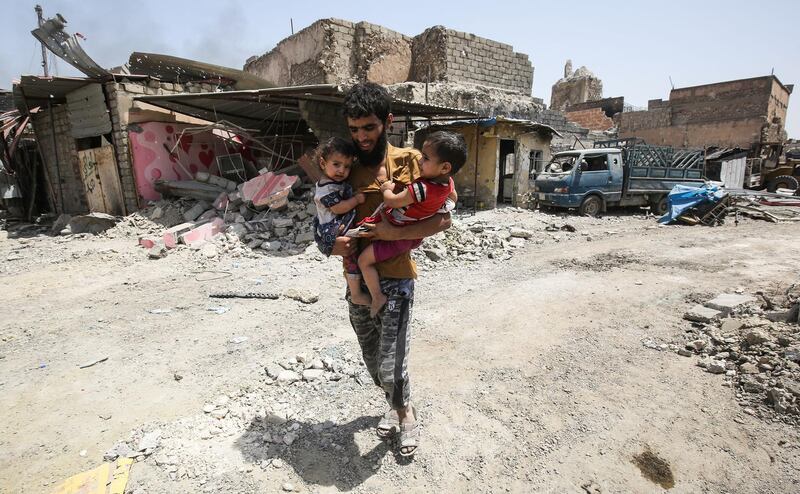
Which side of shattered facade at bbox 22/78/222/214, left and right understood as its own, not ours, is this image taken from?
front

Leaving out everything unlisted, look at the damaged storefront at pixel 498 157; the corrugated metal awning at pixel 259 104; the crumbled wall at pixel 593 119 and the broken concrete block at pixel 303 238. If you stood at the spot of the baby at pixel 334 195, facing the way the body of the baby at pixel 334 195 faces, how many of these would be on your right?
0

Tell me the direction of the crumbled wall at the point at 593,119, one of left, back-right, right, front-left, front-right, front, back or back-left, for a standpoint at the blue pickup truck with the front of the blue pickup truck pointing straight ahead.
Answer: back-right

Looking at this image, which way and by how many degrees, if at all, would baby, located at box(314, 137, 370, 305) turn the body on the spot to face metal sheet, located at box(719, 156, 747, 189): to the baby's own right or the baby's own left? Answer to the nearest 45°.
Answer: approximately 90° to the baby's own left

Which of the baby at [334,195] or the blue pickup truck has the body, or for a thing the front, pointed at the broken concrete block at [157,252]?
the blue pickup truck

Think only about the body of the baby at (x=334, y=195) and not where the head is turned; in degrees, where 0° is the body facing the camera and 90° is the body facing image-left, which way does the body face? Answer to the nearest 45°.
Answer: approximately 315°

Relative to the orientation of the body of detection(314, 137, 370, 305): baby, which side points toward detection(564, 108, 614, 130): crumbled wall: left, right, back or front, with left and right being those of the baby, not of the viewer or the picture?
left

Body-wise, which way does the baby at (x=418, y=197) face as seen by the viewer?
to the viewer's left

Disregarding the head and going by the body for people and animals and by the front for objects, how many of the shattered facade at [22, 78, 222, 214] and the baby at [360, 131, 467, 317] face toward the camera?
1

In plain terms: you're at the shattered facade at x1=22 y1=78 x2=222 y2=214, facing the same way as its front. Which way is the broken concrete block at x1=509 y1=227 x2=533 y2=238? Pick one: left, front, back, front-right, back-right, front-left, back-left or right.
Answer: front-left

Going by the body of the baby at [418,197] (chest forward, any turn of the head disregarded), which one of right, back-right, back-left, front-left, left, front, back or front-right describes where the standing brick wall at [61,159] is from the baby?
front-right

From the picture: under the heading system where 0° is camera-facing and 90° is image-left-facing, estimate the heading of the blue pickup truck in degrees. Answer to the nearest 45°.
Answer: approximately 45°

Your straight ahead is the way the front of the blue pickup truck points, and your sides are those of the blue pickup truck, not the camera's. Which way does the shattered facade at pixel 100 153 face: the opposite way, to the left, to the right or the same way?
to the left

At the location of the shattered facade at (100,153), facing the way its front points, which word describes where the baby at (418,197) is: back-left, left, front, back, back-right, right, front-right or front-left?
front

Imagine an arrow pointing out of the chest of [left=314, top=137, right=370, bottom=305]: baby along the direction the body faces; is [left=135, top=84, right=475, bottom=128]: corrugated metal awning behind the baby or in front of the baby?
behind

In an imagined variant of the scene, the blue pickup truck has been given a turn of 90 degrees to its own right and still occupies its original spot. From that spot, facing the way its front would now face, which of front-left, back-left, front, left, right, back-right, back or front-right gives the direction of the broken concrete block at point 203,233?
left

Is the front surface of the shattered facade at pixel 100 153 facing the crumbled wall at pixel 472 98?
no
